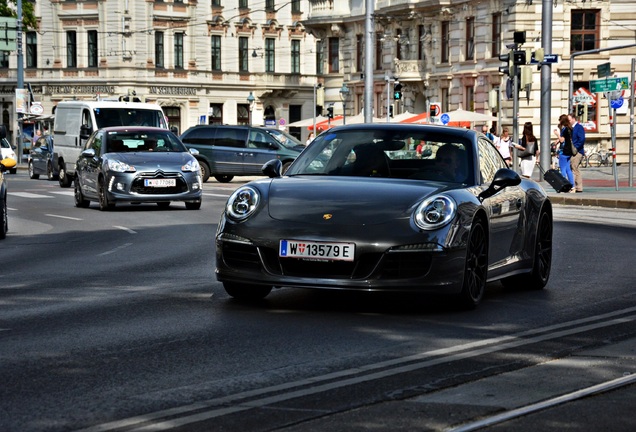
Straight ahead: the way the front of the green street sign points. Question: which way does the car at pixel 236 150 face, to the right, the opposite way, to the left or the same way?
to the left

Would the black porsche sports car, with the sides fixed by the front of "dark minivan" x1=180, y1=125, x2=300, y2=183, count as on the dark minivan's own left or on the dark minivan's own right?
on the dark minivan's own right

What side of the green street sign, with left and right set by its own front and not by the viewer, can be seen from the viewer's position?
front

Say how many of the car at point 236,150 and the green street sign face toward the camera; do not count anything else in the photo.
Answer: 1

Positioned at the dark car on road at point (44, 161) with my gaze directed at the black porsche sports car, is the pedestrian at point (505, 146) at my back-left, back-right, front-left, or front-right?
front-left

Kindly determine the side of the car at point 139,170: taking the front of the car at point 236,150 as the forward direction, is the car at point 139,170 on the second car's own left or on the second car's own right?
on the second car's own right

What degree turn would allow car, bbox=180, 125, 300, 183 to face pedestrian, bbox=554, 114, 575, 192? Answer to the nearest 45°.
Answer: approximately 45° to its right

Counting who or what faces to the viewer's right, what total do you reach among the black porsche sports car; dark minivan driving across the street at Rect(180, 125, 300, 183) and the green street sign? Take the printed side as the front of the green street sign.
1

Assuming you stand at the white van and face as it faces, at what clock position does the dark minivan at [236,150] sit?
The dark minivan is roughly at 9 o'clock from the white van.

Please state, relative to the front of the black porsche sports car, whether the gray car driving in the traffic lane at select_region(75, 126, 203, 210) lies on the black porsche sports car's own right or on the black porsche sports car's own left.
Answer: on the black porsche sports car's own right

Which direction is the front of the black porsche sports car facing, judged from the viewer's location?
facing the viewer and to the left of the viewer

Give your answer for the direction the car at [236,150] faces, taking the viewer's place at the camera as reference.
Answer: facing to the right of the viewer

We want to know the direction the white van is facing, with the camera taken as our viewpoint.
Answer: facing the viewer and to the right of the viewer

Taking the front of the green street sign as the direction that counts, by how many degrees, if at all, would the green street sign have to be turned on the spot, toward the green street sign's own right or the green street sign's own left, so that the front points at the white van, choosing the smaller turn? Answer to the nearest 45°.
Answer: approximately 90° to the green street sign's own right
